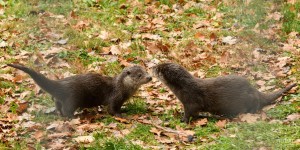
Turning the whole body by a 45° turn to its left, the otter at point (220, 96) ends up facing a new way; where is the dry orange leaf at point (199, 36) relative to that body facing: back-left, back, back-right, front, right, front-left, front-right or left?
back-right

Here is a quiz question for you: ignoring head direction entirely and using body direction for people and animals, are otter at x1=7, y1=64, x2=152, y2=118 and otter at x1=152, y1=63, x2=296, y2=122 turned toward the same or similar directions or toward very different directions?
very different directions

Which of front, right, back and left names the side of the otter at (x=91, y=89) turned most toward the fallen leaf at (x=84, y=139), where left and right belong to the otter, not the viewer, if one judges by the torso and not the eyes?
right

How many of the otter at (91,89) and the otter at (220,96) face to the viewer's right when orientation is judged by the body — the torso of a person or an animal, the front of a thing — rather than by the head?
1

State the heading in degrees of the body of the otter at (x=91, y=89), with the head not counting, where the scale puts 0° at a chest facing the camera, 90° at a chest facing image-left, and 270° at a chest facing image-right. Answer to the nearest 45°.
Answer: approximately 270°

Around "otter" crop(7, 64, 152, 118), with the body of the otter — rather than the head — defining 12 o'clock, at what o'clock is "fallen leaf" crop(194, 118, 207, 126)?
The fallen leaf is roughly at 1 o'clock from the otter.

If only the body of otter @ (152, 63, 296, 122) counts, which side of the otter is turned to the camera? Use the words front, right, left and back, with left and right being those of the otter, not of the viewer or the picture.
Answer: left

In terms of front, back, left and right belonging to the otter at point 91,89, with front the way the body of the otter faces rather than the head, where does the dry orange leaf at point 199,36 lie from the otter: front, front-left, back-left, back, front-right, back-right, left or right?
front-left
